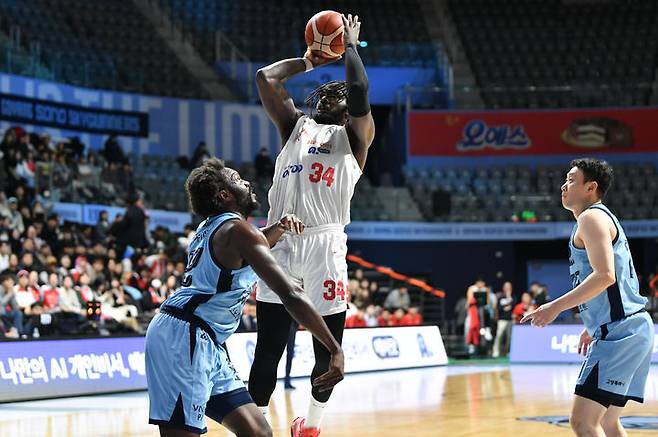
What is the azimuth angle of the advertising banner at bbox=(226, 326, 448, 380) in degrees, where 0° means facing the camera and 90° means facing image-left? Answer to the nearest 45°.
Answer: approximately 0°

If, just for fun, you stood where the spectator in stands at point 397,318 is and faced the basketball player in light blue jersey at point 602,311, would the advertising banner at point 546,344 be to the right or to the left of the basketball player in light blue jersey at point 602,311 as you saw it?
left

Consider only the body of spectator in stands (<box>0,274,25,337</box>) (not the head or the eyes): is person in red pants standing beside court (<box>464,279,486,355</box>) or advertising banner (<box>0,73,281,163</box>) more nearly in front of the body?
the person in red pants standing beside court

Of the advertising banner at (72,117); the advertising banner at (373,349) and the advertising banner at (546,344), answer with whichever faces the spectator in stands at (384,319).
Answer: the advertising banner at (72,117)

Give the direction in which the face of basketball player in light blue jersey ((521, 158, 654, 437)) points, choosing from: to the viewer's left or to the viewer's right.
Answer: to the viewer's left

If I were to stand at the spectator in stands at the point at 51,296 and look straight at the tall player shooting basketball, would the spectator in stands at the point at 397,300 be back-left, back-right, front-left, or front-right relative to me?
back-left

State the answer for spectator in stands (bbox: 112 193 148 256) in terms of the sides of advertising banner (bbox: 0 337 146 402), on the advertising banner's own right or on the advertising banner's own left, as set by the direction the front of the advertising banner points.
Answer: on the advertising banner's own left

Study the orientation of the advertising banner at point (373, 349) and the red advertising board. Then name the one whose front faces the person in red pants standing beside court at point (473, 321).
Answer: the red advertising board

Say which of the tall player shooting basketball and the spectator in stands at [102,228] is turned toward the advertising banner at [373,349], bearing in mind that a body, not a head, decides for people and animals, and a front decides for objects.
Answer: the spectator in stands
